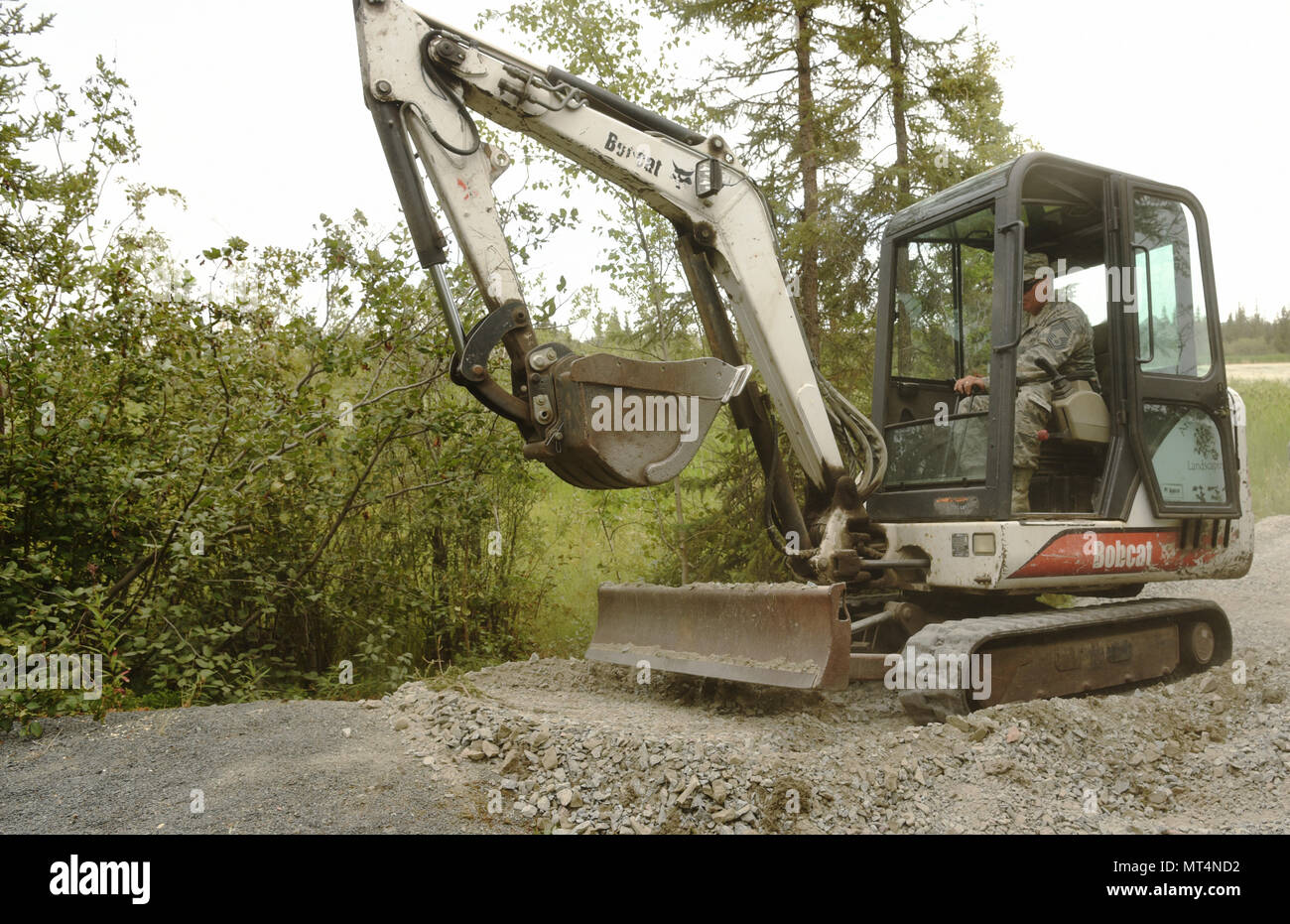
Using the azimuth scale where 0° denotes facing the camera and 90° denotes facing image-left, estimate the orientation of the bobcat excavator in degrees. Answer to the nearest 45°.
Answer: approximately 45°
